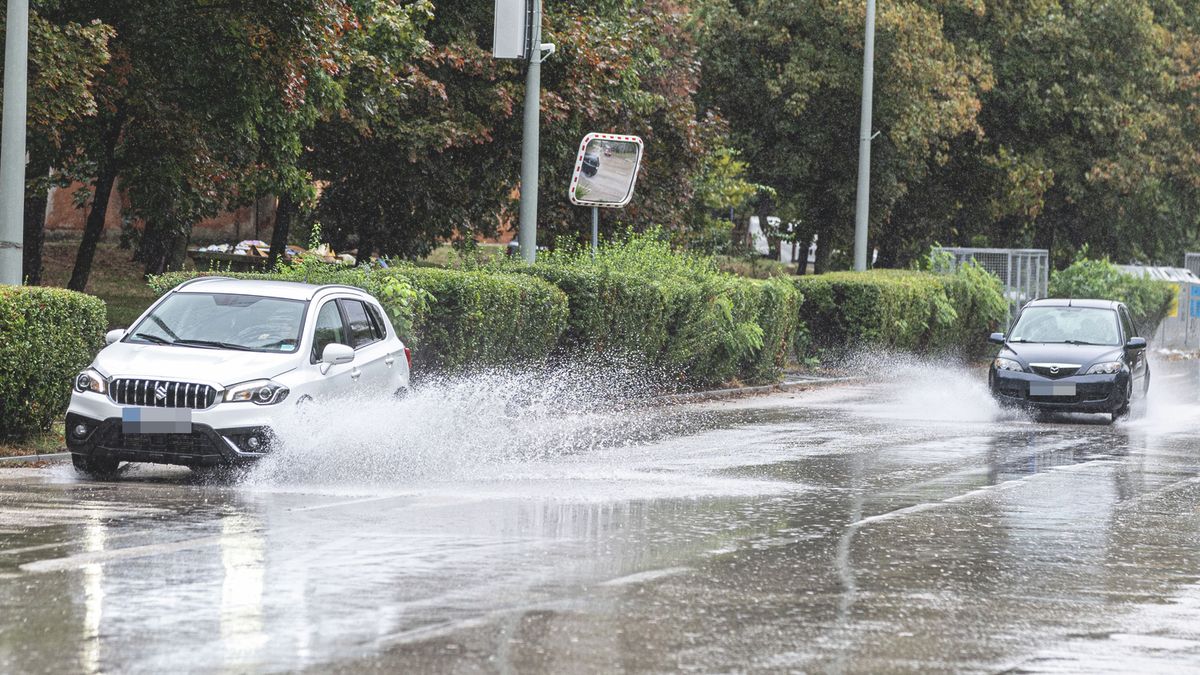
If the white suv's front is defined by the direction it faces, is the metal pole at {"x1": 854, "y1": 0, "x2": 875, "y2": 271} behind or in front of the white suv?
behind

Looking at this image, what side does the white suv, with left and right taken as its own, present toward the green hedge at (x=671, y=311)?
back

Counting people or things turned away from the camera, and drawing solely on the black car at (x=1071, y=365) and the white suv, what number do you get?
0

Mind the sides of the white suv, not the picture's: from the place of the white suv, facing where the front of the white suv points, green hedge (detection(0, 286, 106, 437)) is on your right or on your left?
on your right

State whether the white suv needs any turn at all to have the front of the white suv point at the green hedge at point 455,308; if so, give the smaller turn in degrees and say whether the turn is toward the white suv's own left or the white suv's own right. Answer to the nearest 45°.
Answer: approximately 180°

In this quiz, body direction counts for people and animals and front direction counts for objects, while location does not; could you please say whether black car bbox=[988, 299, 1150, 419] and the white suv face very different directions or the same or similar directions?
same or similar directions

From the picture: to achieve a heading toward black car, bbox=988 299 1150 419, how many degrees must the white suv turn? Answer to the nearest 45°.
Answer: approximately 180°

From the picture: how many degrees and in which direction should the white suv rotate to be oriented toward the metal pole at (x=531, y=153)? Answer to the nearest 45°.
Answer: approximately 180°

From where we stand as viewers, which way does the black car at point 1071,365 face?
facing the viewer
